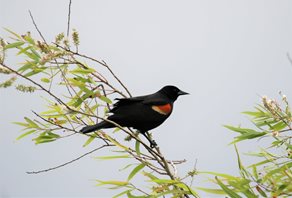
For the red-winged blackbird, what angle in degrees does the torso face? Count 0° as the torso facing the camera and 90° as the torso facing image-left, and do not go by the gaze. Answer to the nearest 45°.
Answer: approximately 270°
